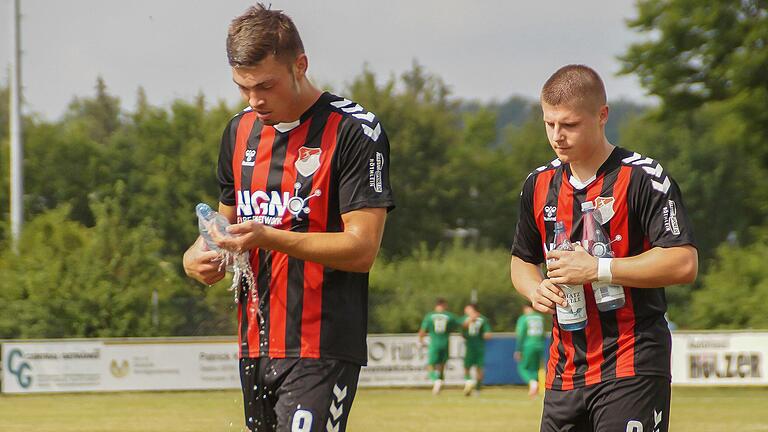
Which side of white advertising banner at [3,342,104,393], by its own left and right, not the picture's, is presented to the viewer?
front

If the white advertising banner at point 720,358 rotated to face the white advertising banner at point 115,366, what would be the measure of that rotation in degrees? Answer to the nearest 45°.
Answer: approximately 90° to its right

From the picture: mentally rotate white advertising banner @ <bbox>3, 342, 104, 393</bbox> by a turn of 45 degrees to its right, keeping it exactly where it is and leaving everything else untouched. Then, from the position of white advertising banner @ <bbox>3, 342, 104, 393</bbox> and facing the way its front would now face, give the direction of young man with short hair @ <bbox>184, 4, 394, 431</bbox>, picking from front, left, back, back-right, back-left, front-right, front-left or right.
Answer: front-left

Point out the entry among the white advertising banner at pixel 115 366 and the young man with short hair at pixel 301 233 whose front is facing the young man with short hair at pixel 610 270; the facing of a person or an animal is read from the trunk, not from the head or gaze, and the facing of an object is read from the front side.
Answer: the white advertising banner

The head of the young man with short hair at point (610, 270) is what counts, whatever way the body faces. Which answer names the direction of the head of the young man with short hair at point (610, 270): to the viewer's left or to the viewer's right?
to the viewer's left

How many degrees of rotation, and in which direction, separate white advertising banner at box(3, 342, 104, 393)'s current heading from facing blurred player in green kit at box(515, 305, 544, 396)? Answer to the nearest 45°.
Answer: approximately 90° to its left

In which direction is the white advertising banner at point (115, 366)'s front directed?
toward the camera

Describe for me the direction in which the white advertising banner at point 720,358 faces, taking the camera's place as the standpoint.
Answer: facing the viewer

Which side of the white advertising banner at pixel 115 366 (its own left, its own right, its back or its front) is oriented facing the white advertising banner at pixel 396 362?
left

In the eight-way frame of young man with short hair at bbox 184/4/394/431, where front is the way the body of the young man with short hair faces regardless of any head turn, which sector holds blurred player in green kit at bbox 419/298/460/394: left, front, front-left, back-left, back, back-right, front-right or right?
back-right
